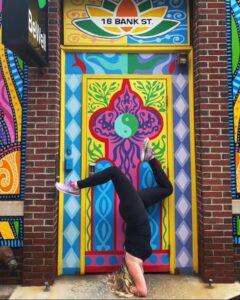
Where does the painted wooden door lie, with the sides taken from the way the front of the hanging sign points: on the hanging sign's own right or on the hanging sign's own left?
on the hanging sign's own left

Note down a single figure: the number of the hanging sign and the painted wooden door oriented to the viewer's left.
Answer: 0

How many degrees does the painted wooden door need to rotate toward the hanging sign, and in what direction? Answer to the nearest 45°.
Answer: approximately 45° to its right

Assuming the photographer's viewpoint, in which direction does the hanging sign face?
facing the viewer and to the right of the viewer

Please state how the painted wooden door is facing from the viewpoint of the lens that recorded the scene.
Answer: facing the viewer
